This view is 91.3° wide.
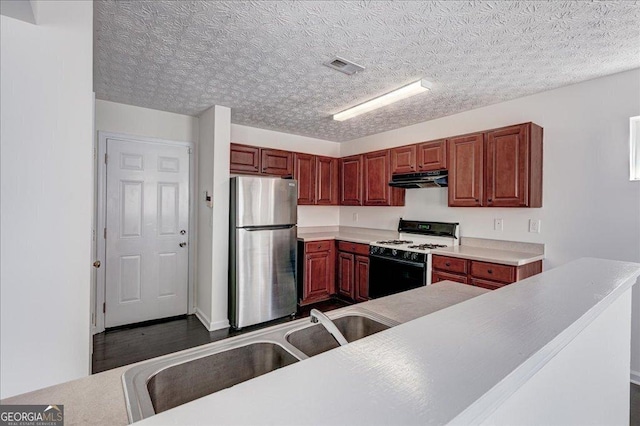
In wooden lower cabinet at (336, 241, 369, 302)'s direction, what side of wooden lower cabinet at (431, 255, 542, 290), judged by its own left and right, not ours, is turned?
right

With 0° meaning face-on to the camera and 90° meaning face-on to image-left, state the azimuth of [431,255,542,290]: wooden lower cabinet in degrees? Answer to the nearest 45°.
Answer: approximately 45°

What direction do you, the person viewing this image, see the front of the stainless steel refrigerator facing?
facing the viewer and to the right of the viewer

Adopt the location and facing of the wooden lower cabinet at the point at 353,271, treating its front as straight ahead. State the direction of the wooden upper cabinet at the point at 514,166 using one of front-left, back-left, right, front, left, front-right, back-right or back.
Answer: left

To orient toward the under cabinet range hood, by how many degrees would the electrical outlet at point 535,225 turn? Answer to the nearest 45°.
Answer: approximately 45° to its right

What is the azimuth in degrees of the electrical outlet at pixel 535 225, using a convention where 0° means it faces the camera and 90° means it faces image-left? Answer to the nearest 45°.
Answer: approximately 45°

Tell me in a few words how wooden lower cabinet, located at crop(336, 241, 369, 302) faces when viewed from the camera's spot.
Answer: facing the viewer and to the left of the viewer

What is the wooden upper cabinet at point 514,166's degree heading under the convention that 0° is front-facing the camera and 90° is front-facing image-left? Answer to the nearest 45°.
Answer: approximately 45°

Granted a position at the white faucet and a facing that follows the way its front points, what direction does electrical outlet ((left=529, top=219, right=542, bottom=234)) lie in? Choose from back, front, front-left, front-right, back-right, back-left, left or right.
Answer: right

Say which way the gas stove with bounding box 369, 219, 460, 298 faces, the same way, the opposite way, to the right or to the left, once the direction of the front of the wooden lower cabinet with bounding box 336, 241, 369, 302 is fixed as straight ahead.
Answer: the same way

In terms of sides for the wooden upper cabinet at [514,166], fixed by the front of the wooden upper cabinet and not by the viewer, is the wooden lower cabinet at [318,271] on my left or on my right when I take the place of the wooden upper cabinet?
on my right

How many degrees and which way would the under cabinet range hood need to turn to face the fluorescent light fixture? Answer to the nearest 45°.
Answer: approximately 45° to its left

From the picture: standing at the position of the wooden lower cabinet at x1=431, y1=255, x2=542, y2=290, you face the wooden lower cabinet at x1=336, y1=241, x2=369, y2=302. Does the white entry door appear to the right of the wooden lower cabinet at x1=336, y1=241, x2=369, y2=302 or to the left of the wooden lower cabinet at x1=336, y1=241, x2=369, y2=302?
left

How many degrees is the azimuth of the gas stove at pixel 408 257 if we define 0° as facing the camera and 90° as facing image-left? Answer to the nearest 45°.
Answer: approximately 45°
